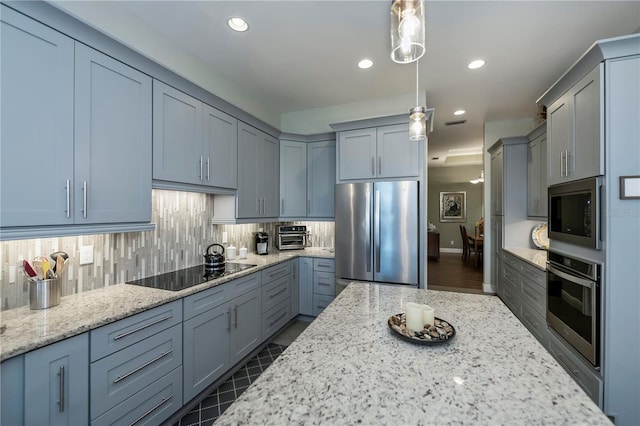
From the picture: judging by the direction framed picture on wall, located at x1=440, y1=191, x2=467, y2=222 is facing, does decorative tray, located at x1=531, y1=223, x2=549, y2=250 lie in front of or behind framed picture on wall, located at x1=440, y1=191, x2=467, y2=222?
in front

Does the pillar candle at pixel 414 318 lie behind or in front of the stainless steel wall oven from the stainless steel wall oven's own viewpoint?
in front

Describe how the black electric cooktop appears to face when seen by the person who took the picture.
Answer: facing the viewer and to the right of the viewer

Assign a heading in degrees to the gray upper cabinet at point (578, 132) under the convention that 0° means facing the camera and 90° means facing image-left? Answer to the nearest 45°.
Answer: approximately 45°

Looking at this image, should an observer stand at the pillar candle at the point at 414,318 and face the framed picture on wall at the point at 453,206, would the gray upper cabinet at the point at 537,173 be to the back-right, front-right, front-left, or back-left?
front-right

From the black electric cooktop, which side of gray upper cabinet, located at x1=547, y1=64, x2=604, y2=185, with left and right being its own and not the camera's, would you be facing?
front

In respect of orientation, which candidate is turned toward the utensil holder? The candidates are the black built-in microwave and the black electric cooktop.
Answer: the black built-in microwave

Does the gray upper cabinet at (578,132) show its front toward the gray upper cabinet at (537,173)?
no

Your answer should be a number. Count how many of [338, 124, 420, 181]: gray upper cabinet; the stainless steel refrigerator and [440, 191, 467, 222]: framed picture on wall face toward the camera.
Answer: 3

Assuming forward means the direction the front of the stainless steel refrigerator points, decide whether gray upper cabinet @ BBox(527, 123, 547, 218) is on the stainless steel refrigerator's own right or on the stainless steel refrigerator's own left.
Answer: on the stainless steel refrigerator's own left

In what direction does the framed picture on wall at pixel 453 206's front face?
toward the camera

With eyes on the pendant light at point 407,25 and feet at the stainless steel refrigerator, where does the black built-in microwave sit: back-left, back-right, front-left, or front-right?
front-left

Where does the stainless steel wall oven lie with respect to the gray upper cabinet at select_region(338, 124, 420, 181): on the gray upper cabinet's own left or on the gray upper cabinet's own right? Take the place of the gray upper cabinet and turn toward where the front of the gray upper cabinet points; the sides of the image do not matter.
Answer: on the gray upper cabinet's own left

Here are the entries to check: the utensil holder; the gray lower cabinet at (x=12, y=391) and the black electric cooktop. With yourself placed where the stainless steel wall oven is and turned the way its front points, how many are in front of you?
3

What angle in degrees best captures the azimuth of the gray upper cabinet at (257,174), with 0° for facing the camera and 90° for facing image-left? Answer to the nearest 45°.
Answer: approximately 315°

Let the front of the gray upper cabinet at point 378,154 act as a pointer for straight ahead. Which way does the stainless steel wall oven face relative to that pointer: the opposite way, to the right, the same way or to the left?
to the right

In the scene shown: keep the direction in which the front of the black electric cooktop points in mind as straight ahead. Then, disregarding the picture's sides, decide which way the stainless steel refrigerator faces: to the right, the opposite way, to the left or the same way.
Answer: to the right

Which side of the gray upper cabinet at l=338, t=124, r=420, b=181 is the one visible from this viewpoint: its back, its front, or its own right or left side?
front

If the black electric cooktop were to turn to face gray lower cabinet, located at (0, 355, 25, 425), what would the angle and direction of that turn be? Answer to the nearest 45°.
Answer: approximately 90° to its right

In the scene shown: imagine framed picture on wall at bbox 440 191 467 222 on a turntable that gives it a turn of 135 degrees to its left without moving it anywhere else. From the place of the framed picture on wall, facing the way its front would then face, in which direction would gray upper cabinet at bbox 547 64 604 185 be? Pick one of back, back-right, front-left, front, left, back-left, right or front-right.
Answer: back-right

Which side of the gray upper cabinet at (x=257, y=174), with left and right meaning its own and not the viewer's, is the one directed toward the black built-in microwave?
front
